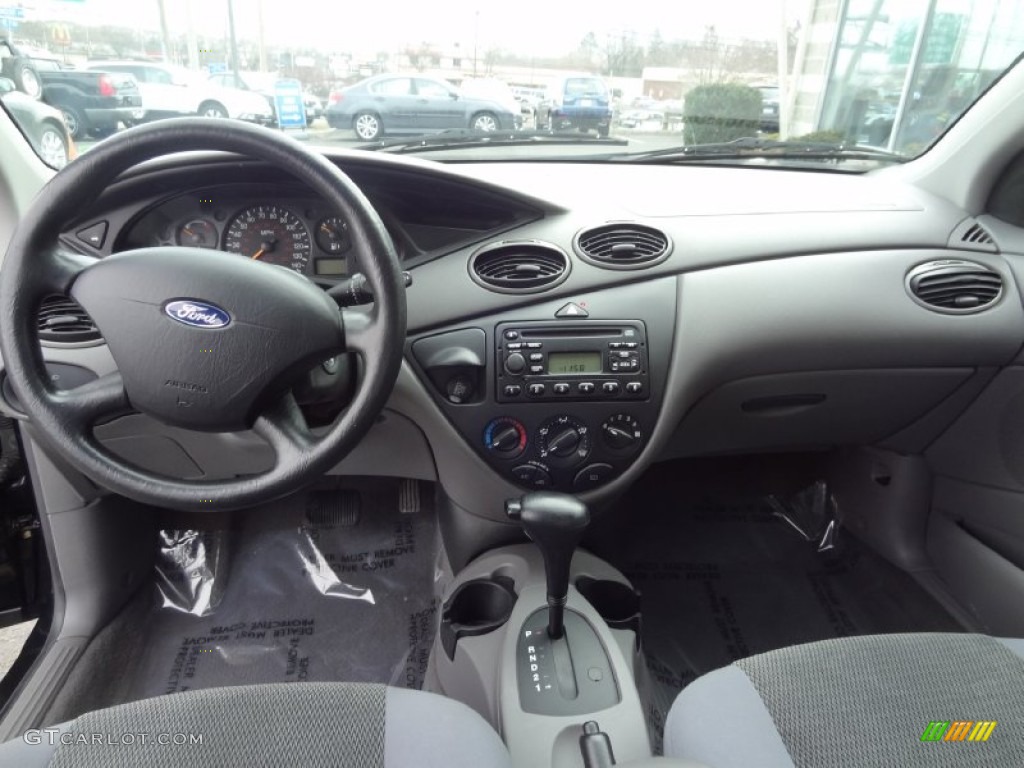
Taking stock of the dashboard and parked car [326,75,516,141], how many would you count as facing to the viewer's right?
1

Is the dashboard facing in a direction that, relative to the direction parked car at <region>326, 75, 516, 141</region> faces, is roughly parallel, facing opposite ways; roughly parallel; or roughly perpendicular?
roughly perpendicular

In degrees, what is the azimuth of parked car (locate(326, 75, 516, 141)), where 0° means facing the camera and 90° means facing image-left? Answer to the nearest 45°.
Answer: approximately 270°

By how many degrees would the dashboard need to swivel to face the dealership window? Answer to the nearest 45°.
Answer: approximately 135° to its left

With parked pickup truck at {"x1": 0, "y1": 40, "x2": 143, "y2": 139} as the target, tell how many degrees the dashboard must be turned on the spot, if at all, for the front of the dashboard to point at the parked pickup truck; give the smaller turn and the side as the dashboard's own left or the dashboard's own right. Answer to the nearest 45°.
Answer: approximately 90° to the dashboard's own right

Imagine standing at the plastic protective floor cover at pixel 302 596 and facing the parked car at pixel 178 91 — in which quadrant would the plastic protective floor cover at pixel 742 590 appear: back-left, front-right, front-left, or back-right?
back-right

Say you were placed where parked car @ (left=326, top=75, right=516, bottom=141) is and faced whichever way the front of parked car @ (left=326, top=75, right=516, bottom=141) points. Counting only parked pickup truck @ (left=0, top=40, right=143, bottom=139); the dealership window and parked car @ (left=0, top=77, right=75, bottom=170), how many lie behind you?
2

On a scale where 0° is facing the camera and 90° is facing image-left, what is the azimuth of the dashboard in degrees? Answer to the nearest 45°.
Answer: approximately 0°
